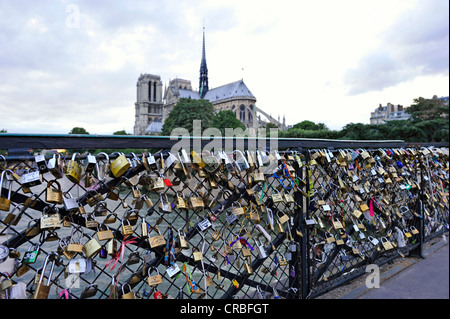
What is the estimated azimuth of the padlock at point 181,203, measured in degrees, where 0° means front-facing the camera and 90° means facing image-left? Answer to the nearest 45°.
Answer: approximately 0°

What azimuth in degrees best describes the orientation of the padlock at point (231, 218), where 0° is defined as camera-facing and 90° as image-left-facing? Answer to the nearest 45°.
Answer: approximately 0°
